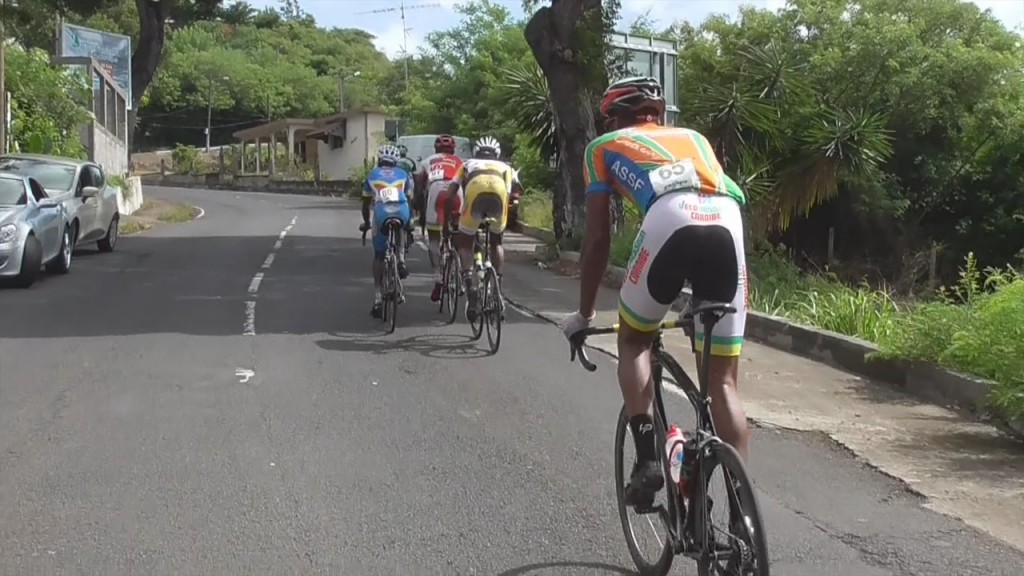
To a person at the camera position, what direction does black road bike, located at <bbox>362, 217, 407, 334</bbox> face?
facing away from the viewer

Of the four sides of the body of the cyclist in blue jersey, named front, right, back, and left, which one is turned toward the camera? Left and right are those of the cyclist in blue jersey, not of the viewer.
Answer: back

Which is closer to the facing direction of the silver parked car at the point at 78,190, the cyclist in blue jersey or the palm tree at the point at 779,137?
the cyclist in blue jersey

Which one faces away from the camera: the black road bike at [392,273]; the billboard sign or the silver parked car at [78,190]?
the black road bike

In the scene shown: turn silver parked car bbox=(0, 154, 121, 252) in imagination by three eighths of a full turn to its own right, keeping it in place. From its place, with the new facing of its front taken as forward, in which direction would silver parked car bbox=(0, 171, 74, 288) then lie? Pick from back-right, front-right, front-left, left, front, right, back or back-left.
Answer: back

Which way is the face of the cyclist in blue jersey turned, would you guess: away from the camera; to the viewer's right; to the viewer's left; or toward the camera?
away from the camera

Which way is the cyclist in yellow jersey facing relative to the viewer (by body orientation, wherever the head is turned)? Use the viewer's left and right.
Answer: facing away from the viewer

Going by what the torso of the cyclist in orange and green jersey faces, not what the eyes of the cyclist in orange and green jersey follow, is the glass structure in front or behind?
in front

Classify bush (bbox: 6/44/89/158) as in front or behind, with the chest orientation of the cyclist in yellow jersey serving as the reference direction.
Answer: in front

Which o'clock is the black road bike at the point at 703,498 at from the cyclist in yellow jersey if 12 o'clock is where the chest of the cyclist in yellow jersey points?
The black road bike is roughly at 6 o'clock from the cyclist in yellow jersey.

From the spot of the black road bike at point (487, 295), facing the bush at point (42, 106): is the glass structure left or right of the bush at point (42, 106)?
right

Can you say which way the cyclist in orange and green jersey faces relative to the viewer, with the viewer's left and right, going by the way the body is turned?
facing away from the viewer and to the left of the viewer

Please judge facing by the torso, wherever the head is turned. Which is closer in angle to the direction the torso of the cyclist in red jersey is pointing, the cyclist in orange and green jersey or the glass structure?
the glass structure

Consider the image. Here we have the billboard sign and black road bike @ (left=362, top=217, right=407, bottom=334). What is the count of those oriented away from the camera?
1

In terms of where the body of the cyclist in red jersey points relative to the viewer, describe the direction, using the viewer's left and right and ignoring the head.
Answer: facing away from the viewer
